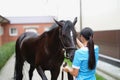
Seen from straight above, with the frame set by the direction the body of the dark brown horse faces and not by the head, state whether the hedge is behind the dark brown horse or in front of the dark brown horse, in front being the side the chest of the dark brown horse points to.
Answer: behind

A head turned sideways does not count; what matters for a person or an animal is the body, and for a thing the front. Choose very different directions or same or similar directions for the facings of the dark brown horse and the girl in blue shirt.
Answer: very different directions

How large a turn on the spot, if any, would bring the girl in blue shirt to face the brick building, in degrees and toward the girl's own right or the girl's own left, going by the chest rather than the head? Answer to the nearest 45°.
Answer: approximately 45° to the girl's own right

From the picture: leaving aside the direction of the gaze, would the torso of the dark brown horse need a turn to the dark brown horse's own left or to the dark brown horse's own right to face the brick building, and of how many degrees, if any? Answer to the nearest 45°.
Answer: approximately 135° to the dark brown horse's own left

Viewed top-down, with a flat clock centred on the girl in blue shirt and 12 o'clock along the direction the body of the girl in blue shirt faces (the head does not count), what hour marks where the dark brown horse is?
The dark brown horse is roughly at 1 o'clock from the girl in blue shirt.

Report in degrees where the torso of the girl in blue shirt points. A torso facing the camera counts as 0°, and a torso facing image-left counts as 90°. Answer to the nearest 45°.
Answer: approximately 135°

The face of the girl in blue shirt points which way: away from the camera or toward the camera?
away from the camera

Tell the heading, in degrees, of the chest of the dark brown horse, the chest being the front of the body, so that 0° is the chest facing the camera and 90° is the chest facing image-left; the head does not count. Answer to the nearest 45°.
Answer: approximately 315°
